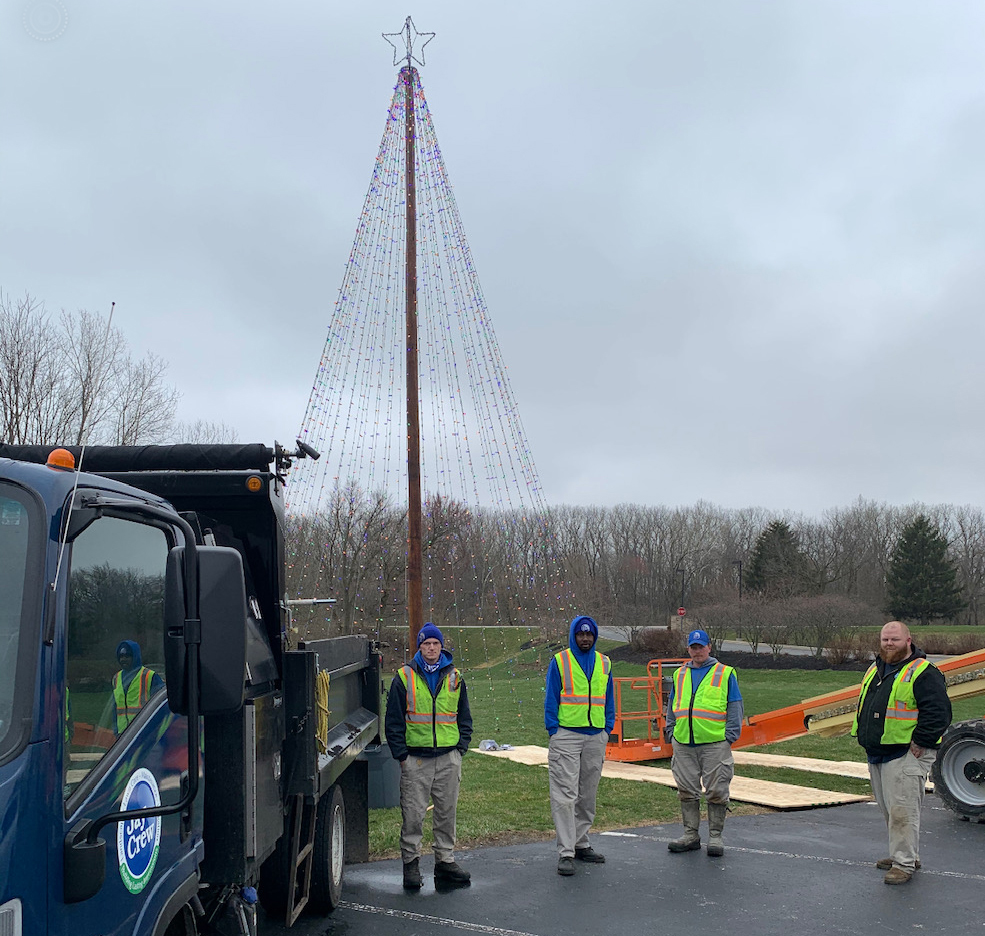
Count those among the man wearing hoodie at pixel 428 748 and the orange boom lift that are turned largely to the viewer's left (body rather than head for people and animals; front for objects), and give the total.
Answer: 1

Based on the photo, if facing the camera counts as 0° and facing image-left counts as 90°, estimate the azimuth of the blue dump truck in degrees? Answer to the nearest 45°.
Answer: approximately 45°

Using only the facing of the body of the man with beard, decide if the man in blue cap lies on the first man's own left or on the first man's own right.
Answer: on the first man's own right

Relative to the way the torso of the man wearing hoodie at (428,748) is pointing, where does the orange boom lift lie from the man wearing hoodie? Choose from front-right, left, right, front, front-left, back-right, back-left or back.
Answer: back-left

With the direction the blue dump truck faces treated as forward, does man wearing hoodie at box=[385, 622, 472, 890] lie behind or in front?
behind

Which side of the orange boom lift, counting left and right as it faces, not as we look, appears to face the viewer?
left

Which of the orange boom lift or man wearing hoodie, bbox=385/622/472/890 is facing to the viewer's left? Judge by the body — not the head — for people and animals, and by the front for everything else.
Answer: the orange boom lift

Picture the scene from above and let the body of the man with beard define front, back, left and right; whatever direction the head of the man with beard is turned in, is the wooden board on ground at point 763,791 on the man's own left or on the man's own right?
on the man's own right
